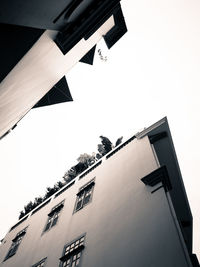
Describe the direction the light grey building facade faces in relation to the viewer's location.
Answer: facing the viewer and to the left of the viewer

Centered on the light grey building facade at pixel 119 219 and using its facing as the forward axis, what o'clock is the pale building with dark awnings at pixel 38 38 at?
The pale building with dark awnings is roughly at 11 o'clock from the light grey building facade.
